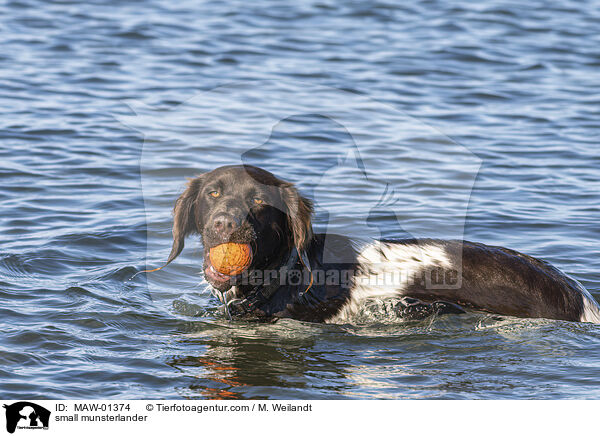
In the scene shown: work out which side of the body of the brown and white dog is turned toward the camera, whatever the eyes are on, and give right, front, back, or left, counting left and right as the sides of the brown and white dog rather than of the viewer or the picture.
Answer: left
